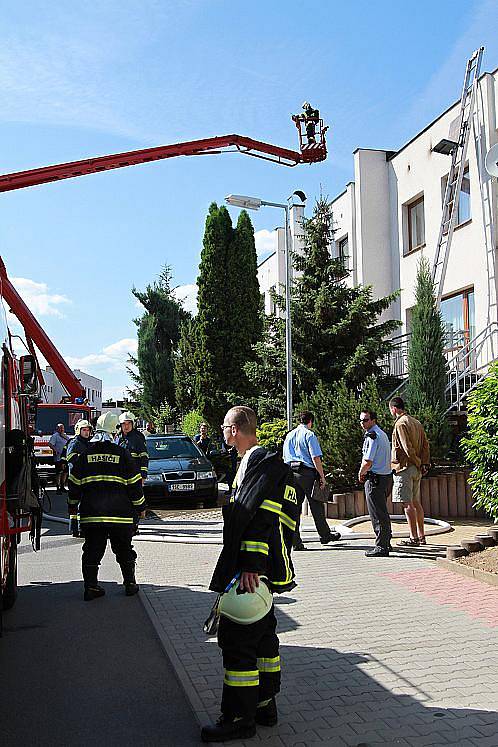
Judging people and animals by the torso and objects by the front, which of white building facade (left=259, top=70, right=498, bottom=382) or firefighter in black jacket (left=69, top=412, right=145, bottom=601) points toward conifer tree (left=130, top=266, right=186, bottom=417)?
the firefighter in black jacket

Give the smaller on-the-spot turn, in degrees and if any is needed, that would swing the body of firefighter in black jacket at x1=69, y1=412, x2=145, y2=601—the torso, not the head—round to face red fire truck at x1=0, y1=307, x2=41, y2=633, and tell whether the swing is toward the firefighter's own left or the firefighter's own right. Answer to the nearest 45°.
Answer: approximately 135° to the firefighter's own left

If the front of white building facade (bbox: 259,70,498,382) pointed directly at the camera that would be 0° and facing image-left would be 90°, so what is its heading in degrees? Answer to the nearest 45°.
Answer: approximately 45°

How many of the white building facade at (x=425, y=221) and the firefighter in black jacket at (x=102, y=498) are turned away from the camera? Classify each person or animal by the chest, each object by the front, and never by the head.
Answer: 1

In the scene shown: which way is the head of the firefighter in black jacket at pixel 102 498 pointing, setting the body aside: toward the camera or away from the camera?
away from the camera

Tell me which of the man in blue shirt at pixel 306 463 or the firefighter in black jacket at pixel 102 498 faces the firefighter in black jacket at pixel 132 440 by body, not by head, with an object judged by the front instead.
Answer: the firefighter in black jacket at pixel 102 498

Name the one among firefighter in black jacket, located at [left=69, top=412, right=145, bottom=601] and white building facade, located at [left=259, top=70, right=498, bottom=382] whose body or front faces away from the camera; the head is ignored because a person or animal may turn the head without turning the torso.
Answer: the firefighter in black jacket

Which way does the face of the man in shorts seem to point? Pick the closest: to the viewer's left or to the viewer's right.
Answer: to the viewer's left

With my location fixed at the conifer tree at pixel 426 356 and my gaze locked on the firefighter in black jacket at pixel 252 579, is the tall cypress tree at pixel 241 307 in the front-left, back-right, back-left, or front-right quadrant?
back-right

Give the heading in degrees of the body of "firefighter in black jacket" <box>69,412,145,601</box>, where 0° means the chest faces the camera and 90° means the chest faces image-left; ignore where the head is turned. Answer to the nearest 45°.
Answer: approximately 180°

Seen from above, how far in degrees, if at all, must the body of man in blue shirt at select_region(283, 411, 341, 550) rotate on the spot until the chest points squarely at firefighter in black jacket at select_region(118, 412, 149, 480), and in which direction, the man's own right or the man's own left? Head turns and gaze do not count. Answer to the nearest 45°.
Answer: approximately 135° to the man's own left

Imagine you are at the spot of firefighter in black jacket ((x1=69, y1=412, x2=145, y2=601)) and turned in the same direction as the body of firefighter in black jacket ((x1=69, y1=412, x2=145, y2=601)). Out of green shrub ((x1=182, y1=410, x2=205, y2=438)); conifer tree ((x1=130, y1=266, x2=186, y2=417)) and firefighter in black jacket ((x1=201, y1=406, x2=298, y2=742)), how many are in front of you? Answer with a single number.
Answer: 2

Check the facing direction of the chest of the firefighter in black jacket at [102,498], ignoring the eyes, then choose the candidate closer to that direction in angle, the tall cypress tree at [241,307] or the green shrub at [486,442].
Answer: the tall cypress tree
